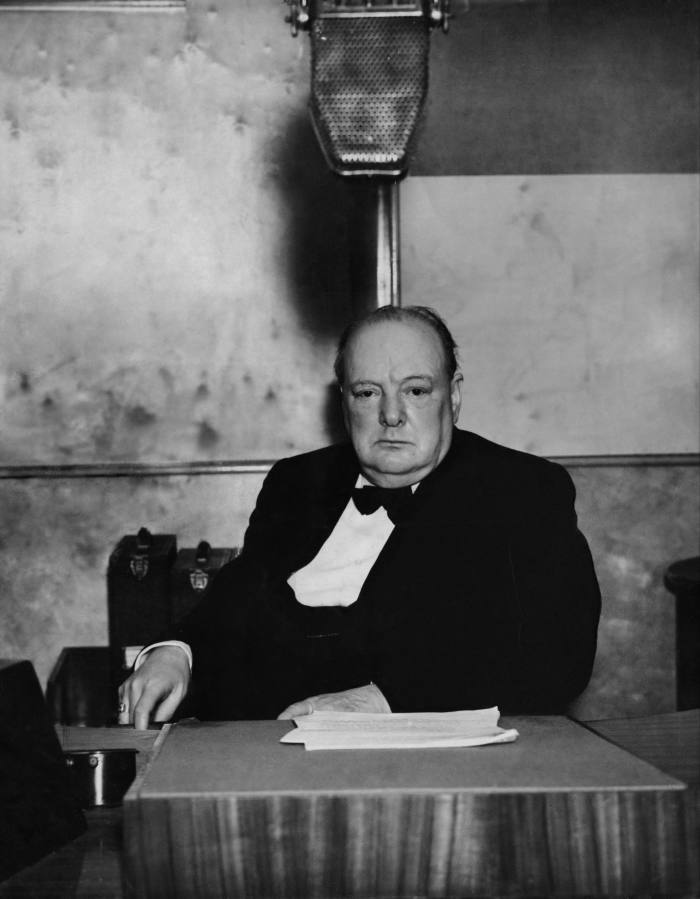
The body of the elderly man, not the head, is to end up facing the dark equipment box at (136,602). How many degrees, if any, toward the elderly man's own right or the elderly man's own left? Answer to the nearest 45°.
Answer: approximately 90° to the elderly man's own right

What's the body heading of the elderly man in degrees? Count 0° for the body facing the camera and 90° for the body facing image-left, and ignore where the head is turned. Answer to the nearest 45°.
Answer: approximately 45°

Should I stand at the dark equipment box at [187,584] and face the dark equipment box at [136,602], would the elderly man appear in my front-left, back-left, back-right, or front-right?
back-left

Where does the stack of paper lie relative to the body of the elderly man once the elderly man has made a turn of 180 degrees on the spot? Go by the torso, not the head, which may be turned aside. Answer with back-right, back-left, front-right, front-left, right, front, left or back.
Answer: back-right

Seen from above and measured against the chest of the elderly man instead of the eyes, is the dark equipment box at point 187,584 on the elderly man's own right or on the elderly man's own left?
on the elderly man's own right
